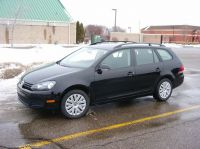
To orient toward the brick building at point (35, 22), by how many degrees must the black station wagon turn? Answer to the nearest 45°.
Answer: approximately 135° to its right

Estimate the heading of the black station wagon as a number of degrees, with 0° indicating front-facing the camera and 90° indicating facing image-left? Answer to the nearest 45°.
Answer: approximately 45°
